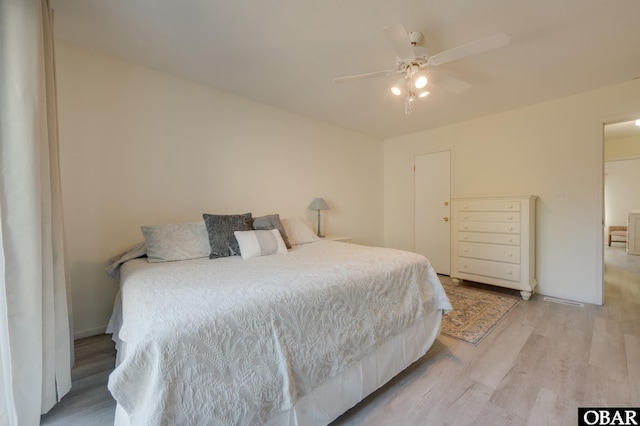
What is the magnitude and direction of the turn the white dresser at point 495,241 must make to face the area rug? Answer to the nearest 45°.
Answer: approximately 45° to its left

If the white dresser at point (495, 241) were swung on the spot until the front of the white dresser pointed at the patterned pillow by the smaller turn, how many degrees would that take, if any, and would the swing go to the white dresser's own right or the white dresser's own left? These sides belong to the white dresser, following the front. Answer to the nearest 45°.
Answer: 0° — it already faces it

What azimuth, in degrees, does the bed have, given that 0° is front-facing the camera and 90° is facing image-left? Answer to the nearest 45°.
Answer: approximately 315°

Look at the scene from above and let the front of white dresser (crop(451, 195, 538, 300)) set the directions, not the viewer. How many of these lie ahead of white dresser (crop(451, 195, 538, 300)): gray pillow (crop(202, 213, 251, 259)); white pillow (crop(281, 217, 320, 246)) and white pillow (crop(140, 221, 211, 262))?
3

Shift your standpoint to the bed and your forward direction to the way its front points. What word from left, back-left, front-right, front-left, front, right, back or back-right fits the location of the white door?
left

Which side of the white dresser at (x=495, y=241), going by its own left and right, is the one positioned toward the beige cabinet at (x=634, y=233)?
back

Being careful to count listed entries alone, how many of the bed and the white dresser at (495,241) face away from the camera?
0

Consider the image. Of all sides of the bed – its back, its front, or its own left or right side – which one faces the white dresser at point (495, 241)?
left

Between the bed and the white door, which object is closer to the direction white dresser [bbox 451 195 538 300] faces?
the bed
